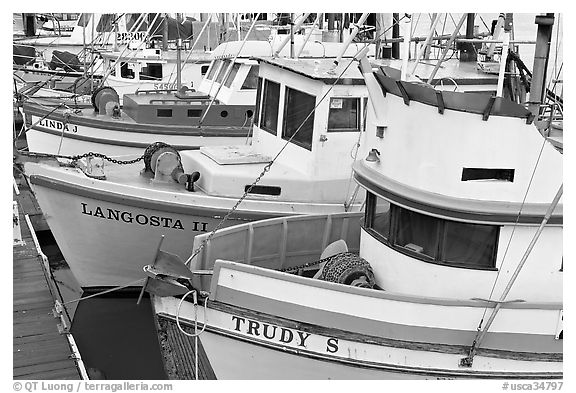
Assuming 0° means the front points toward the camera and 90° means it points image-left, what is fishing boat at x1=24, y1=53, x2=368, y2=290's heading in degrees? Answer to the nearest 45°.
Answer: approximately 45°

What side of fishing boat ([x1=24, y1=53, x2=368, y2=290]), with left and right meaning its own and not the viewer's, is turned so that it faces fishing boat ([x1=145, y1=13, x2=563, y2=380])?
left
